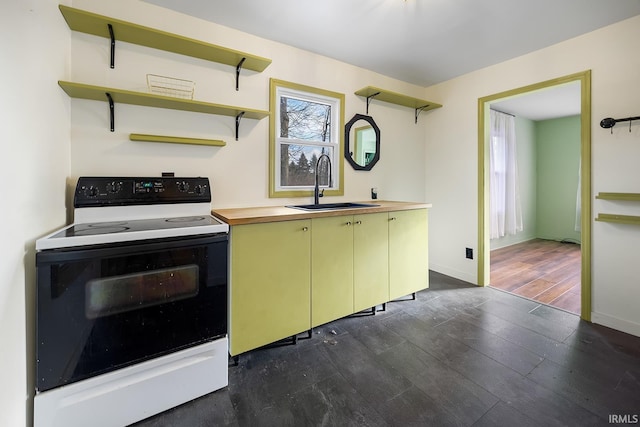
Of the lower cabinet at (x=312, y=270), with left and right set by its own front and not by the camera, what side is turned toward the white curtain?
left

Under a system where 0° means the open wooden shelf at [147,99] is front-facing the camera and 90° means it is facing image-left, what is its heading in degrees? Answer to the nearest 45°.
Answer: approximately 0°

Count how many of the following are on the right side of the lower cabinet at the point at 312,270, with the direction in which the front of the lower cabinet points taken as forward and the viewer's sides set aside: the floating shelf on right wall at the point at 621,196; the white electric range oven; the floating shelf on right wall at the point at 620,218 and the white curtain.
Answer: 1

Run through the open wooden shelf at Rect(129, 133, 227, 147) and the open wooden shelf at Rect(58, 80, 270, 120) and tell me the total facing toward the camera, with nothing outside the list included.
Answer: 2

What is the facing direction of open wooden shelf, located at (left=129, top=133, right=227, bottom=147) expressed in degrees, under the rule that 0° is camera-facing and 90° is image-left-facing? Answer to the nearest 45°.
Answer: approximately 0°

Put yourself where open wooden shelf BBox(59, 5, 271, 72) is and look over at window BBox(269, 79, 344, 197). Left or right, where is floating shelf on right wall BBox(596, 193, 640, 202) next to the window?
right

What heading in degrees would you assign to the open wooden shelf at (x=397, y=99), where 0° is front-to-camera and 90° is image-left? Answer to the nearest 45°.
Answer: approximately 315°

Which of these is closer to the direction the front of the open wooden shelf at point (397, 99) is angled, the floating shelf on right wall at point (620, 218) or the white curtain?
the floating shelf on right wall
